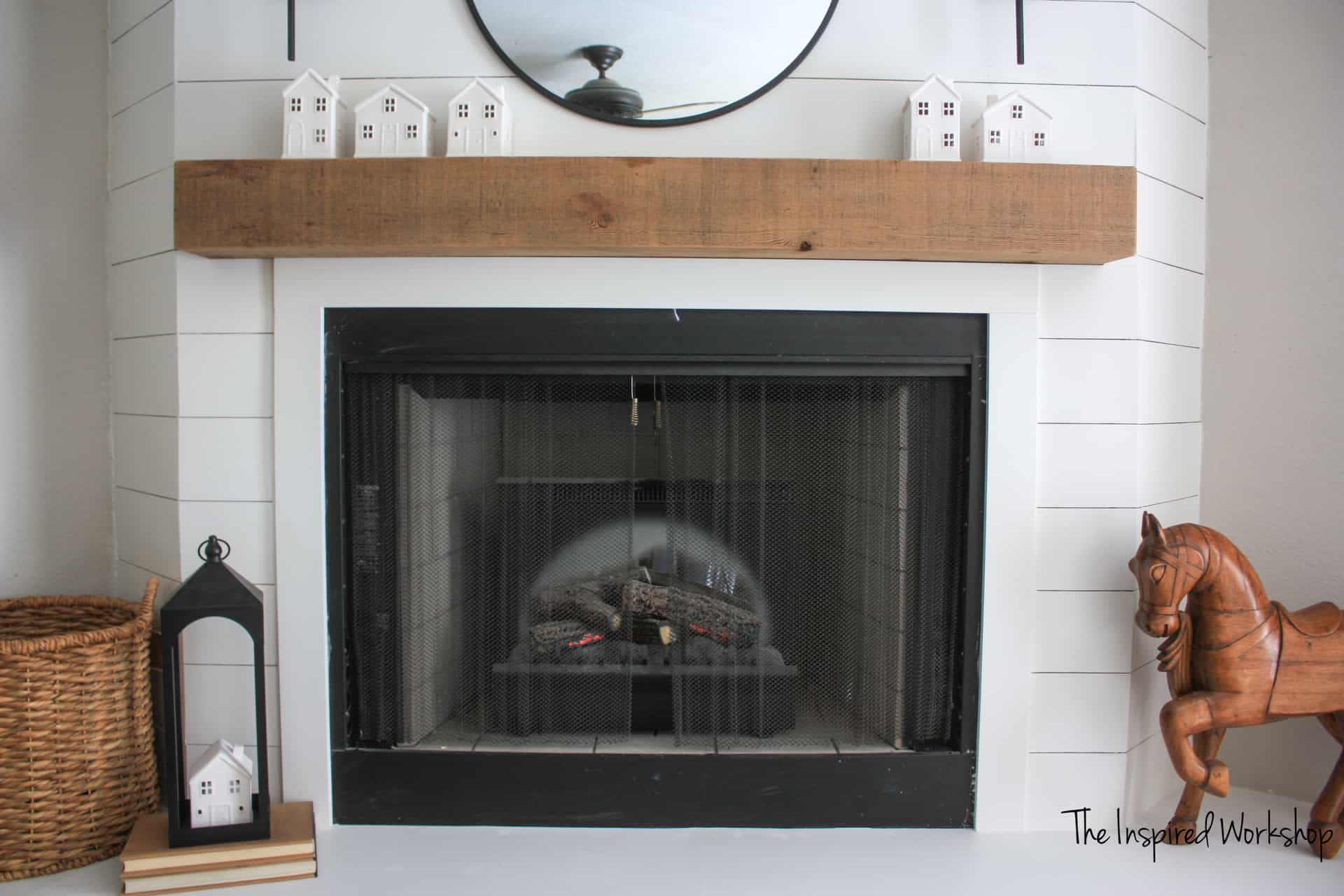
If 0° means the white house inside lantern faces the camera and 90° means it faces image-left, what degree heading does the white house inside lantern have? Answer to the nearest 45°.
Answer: approximately 0°

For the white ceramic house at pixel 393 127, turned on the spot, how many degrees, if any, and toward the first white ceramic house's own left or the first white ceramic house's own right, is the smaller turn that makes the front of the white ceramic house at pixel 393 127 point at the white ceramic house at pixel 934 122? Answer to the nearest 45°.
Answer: approximately 90° to the first white ceramic house's own left

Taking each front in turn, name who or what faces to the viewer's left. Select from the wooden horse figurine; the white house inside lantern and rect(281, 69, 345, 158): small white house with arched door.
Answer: the wooden horse figurine

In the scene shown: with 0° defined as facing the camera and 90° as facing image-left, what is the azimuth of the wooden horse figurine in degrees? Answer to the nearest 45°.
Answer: approximately 90°

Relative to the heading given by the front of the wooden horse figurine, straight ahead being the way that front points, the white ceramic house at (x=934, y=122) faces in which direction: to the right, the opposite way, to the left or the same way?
to the left

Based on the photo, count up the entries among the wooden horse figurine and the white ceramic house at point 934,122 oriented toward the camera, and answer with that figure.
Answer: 1

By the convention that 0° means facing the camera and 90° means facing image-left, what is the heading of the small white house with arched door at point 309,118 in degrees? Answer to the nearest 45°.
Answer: approximately 0°
